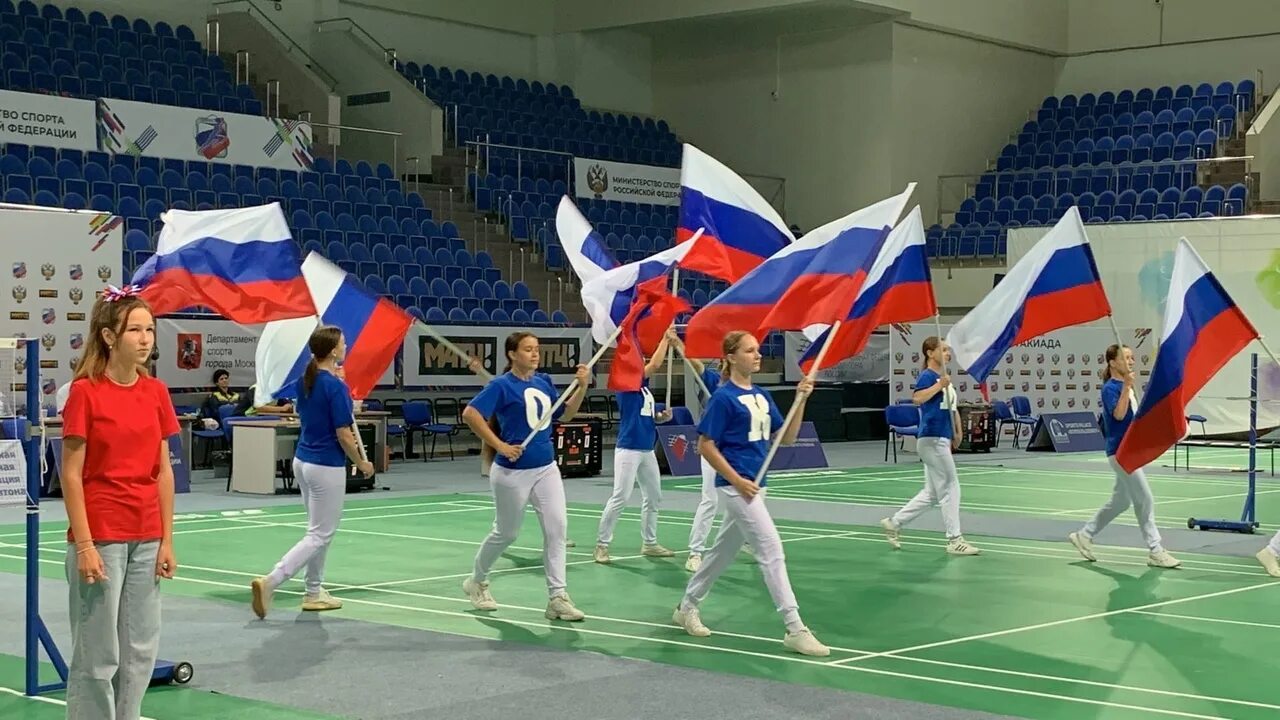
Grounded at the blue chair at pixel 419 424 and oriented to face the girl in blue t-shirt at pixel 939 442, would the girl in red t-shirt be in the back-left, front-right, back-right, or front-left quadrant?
front-right

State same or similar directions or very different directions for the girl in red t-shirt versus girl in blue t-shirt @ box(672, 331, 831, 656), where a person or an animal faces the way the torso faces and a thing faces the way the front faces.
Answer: same or similar directions

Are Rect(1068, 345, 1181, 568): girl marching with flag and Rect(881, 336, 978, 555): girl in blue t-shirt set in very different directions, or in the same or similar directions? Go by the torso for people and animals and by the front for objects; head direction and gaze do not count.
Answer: same or similar directions

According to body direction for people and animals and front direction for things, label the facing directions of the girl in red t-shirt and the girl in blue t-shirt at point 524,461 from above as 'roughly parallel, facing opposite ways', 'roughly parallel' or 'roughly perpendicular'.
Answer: roughly parallel

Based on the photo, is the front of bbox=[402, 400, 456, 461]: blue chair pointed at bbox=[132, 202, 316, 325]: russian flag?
no

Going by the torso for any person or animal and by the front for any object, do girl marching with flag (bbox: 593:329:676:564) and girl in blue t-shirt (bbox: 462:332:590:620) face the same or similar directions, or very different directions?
same or similar directions

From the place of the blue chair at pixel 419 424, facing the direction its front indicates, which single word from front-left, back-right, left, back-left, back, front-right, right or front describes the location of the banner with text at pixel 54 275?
right

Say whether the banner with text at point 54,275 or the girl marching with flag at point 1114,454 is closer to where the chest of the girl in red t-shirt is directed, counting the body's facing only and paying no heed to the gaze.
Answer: the girl marching with flag

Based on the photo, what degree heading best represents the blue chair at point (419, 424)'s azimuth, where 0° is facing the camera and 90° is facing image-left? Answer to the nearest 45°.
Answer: approximately 315°

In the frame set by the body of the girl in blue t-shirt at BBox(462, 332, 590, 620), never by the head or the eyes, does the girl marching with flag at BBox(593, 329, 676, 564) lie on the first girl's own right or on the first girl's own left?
on the first girl's own left

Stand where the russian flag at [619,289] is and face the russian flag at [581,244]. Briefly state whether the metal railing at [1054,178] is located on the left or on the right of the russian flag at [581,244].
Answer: right

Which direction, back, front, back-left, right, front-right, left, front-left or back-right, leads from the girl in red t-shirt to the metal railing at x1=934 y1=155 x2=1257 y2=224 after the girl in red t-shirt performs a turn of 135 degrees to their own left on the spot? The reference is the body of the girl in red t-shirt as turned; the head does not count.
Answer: front-right

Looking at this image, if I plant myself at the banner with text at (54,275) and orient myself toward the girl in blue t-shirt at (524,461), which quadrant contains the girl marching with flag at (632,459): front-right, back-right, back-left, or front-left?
front-left
